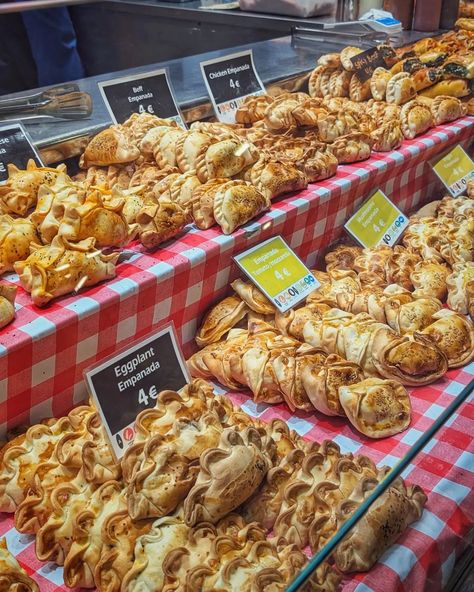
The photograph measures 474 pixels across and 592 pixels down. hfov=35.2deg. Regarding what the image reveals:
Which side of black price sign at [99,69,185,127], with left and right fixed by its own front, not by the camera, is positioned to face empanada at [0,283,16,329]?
front

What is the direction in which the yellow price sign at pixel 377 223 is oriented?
toward the camera

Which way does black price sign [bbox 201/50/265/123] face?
toward the camera

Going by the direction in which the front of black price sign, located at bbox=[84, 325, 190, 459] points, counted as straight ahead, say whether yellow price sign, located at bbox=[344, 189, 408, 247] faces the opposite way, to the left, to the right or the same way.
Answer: the same way

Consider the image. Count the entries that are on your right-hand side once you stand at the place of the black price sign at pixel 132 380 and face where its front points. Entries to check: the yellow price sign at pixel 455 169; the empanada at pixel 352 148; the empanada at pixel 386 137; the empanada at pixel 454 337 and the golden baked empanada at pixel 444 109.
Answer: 0

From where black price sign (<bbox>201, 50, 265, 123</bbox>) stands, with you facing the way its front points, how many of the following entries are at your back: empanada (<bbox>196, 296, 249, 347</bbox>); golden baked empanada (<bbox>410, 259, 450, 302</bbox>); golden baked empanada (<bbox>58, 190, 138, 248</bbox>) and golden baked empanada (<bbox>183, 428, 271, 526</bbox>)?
0

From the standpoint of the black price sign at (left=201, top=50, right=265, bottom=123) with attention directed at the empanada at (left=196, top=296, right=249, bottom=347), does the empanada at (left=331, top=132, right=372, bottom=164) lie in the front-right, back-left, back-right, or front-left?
front-left

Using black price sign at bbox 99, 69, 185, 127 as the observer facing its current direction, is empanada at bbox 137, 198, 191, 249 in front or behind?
in front

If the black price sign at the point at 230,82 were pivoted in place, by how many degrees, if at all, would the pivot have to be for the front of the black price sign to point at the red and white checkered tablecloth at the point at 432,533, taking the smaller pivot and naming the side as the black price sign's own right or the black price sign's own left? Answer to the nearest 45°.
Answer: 0° — it already faces it

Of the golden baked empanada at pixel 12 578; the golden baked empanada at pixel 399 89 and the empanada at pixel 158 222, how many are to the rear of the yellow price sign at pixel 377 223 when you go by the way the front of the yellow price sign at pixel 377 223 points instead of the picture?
1

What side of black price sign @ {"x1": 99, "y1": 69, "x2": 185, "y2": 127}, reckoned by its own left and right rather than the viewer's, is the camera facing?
front

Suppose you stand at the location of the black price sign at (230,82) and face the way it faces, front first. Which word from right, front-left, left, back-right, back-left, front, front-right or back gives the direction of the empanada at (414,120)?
left

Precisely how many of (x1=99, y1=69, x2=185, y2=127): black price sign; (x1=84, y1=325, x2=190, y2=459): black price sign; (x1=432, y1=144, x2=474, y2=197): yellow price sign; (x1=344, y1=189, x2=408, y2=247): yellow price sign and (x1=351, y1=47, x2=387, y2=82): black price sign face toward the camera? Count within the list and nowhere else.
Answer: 5

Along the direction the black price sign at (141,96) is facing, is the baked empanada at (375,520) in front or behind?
in front

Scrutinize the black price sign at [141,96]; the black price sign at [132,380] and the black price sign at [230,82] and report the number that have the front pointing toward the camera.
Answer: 3
